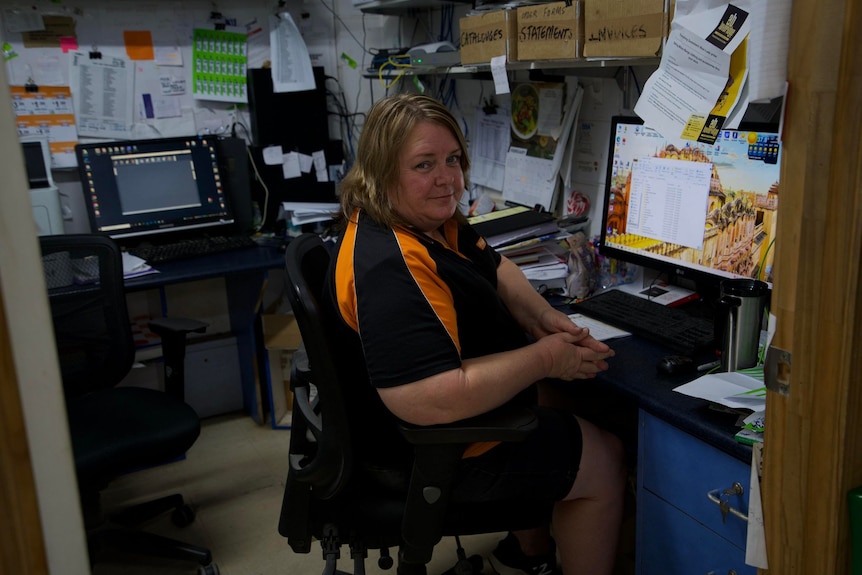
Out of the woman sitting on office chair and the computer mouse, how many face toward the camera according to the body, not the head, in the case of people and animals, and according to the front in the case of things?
0

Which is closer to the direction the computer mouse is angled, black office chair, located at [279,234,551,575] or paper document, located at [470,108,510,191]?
the paper document

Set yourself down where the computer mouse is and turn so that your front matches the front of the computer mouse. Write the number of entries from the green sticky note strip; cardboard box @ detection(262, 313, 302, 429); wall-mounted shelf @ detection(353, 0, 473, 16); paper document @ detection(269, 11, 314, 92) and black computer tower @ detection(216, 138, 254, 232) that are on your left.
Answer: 5

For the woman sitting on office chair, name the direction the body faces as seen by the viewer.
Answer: to the viewer's right

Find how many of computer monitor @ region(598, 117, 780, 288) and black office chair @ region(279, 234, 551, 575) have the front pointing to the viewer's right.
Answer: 1

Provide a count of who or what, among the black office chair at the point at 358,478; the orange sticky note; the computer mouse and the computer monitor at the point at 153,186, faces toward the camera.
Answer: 2

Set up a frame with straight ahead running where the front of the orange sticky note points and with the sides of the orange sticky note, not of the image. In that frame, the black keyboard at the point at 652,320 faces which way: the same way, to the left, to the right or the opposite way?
to the right

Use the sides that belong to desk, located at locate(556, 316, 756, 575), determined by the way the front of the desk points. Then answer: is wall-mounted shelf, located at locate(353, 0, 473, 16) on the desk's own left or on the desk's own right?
on the desk's own right

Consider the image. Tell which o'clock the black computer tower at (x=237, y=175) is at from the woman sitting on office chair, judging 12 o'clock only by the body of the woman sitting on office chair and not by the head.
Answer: The black computer tower is roughly at 8 o'clock from the woman sitting on office chair.

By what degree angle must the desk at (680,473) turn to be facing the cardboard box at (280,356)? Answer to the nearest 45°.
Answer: approximately 90° to its right

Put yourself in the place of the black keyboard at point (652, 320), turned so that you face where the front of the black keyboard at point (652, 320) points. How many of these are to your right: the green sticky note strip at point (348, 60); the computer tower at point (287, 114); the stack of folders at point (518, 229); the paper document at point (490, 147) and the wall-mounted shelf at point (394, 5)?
5
